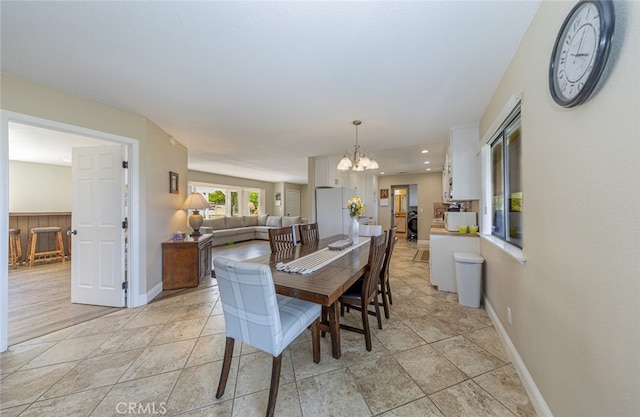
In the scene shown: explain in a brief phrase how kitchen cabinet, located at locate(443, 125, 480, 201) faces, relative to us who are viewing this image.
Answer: facing to the left of the viewer

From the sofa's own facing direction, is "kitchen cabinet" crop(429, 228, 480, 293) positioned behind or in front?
in front

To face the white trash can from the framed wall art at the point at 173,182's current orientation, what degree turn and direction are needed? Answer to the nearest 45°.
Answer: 0° — it already faces it

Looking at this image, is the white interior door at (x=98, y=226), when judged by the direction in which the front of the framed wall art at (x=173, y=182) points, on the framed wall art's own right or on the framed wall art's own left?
on the framed wall art's own right

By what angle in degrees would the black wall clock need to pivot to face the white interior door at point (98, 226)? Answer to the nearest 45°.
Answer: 0° — it already faces it

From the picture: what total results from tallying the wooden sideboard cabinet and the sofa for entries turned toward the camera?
1

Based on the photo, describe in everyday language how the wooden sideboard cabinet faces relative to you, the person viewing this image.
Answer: facing to the right of the viewer

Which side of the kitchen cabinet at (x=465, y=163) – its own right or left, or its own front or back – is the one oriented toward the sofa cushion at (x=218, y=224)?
front

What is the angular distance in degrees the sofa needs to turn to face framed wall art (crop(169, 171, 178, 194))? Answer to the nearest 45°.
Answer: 0° — it already faces it

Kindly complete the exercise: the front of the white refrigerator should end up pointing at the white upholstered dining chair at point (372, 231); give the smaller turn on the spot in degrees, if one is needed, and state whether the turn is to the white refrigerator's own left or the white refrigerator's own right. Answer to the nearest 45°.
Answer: approximately 45° to the white refrigerator's own right

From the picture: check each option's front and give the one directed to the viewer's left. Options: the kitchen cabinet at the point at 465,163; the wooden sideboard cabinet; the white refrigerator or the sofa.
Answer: the kitchen cabinet

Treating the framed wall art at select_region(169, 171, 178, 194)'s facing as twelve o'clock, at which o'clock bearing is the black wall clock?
The black wall clock is roughly at 1 o'clock from the framed wall art.

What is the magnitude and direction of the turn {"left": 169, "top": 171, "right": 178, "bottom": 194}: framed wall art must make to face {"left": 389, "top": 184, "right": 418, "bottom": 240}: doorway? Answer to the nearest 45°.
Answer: approximately 45° to its left
